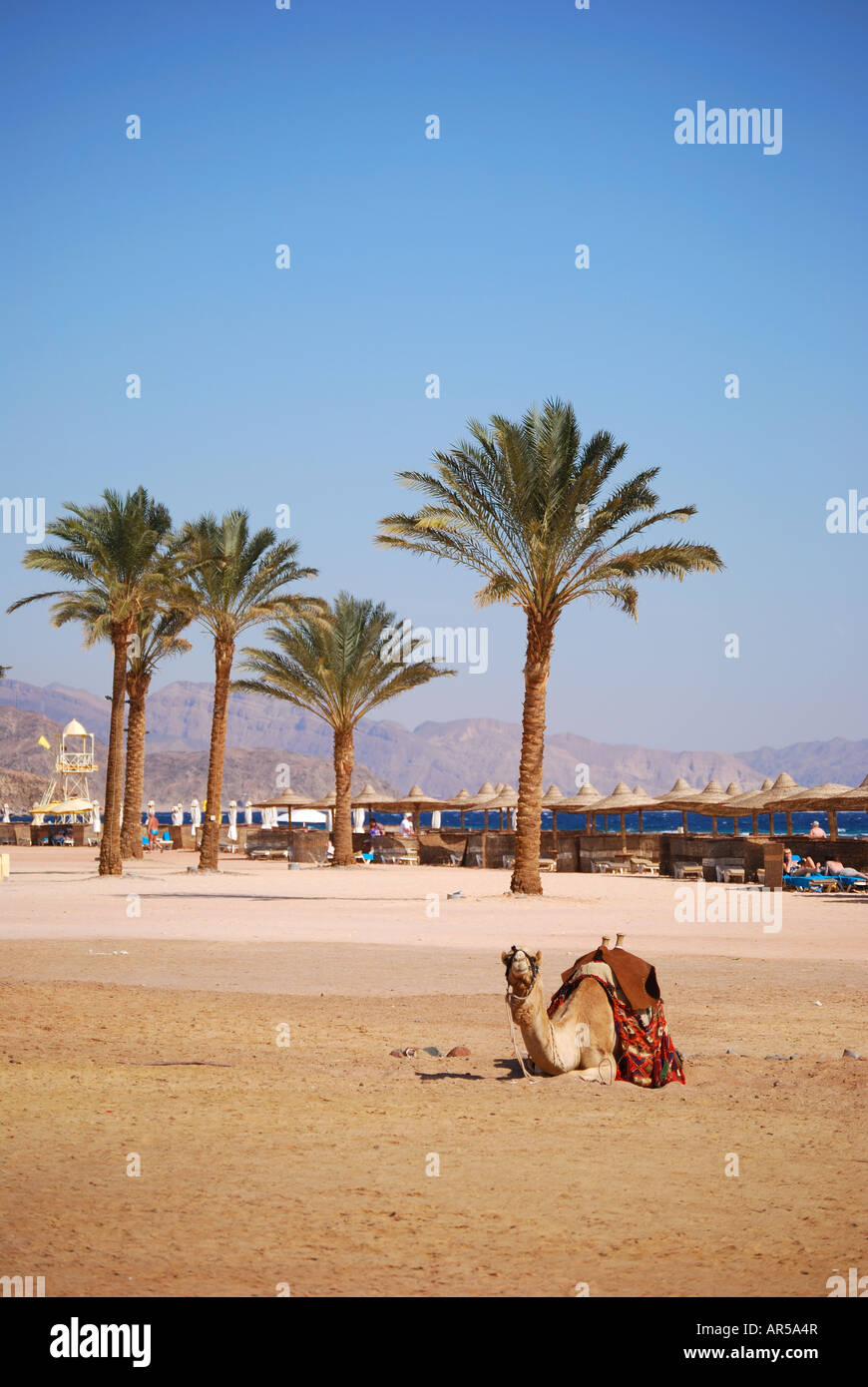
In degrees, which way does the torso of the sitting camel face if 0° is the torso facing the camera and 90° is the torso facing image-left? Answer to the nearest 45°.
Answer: approximately 45°

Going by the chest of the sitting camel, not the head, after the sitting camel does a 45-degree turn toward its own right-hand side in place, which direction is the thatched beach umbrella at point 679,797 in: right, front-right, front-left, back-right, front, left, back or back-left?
right

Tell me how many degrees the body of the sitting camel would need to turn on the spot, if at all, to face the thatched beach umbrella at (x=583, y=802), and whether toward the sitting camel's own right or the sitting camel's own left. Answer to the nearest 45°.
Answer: approximately 135° to the sitting camel's own right

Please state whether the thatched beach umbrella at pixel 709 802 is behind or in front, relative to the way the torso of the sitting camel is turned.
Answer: behind

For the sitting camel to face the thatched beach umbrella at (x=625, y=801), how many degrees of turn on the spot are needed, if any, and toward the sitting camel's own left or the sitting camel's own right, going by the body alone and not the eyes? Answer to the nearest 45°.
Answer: approximately 135° to the sitting camel's own right

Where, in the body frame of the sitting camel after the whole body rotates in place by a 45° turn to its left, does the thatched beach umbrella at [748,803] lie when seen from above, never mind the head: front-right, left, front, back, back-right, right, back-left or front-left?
back

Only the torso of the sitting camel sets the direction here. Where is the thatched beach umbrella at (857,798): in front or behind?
behind

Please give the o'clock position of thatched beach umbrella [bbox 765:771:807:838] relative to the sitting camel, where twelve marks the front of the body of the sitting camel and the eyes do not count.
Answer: The thatched beach umbrella is roughly at 5 o'clock from the sitting camel.

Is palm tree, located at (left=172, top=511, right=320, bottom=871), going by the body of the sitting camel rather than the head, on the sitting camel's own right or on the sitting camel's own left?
on the sitting camel's own right
